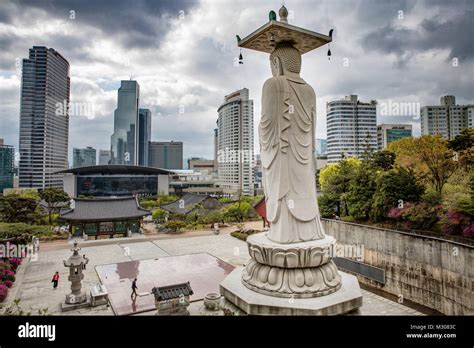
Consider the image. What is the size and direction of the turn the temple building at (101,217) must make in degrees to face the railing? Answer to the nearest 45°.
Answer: approximately 45° to its left

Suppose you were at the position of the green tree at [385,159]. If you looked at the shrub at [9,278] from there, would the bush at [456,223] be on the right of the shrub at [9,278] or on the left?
left

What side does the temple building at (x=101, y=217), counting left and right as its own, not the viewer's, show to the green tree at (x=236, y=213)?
left

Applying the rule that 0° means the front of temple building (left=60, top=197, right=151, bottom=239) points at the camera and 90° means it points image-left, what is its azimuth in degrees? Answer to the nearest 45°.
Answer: approximately 0°

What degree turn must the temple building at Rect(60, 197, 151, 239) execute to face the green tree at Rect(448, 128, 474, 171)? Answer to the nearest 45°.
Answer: approximately 45° to its left

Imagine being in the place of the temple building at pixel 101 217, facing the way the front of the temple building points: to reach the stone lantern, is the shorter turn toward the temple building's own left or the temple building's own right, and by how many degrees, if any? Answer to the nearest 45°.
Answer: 0° — it already faces it

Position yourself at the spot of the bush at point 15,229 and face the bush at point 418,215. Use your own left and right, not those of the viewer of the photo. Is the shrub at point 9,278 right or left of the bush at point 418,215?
right

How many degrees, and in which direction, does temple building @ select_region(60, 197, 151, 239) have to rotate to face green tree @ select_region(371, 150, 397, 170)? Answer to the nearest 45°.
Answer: approximately 45° to its left

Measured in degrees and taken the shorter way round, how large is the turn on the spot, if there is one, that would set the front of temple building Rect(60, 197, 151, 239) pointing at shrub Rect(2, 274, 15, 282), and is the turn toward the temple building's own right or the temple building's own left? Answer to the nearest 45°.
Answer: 0° — it already faces it

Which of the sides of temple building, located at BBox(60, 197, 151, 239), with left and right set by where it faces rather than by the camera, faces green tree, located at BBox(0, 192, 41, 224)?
right

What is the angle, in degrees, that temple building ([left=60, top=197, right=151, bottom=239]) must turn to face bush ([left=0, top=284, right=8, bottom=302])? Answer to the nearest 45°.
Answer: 0° — it already faces it
